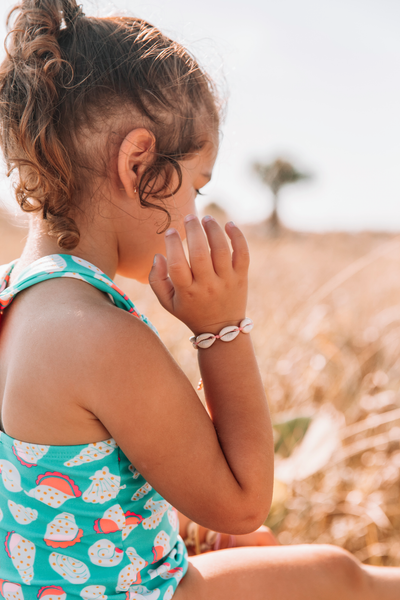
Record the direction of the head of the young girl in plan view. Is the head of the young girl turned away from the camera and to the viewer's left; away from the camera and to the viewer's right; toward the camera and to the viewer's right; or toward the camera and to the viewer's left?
away from the camera and to the viewer's right

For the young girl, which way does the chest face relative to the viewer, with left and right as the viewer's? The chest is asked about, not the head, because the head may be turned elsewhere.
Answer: facing away from the viewer and to the right of the viewer
